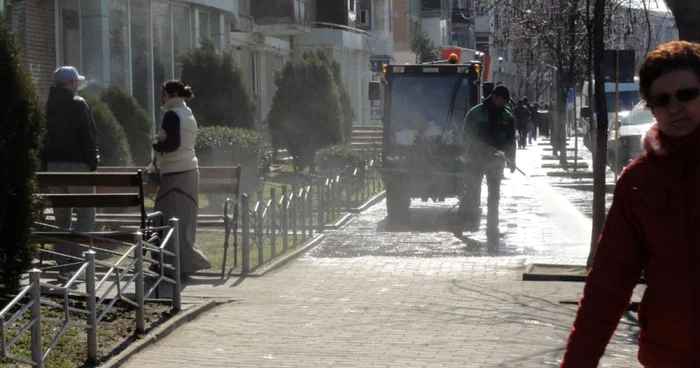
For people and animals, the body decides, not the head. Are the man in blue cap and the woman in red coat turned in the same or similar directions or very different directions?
very different directions

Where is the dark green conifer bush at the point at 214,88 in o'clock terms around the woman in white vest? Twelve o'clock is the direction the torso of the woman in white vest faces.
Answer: The dark green conifer bush is roughly at 3 o'clock from the woman in white vest.

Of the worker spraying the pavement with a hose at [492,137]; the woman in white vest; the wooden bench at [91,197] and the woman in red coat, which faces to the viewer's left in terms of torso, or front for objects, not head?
the woman in white vest

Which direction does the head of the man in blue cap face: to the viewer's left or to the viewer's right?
to the viewer's right

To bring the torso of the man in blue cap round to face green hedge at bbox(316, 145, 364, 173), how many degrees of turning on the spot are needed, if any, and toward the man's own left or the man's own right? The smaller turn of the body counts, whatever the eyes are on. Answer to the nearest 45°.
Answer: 0° — they already face it

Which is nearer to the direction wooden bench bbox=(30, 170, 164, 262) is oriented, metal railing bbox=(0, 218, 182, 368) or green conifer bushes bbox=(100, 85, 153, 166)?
the metal railing

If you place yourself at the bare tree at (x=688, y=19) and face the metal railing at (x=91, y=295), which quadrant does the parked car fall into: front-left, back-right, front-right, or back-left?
back-right

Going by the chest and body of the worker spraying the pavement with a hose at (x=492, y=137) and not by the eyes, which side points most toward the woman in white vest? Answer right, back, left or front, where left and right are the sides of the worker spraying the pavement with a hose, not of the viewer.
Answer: right

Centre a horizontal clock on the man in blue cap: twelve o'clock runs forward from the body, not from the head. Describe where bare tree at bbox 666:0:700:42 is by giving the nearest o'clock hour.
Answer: The bare tree is roughly at 2 o'clock from the man in blue cap.
